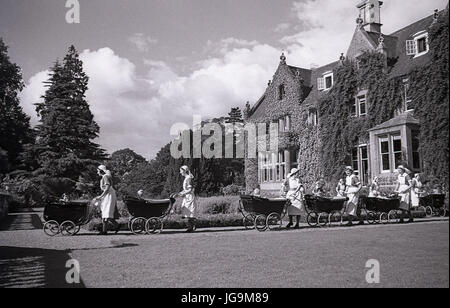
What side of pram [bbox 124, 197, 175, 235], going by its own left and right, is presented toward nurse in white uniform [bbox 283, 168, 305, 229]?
back

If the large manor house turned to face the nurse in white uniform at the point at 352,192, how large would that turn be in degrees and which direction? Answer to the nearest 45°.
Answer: approximately 45° to its left

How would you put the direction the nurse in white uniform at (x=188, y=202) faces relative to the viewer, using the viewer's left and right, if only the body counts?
facing to the left of the viewer

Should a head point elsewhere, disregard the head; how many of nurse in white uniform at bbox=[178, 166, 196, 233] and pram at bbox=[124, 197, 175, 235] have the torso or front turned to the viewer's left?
2

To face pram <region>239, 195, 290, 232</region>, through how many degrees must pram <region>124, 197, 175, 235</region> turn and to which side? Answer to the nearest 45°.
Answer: approximately 180°

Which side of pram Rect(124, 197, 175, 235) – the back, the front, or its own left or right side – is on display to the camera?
left

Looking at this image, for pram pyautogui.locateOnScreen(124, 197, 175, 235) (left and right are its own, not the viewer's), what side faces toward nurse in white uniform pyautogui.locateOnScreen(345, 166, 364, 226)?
back

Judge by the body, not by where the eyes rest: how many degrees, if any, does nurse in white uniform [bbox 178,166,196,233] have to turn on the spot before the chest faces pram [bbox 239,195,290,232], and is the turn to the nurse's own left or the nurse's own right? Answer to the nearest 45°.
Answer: approximately 180°
